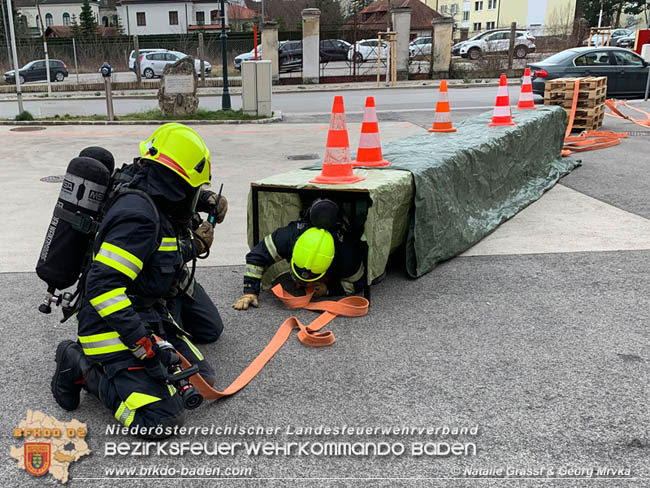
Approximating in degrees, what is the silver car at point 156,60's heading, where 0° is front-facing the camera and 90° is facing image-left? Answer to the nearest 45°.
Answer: approximately 270°

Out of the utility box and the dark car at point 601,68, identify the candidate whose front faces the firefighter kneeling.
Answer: the utility box

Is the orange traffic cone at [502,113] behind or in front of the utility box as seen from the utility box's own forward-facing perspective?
in front

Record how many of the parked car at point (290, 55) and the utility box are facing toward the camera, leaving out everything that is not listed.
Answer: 1

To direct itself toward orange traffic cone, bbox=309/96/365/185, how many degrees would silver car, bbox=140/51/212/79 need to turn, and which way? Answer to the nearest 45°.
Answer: approximately 90° to its right

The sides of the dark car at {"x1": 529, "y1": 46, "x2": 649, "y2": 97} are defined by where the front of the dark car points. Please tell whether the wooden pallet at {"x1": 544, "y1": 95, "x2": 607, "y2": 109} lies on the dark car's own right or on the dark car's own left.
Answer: on the dark car's own right

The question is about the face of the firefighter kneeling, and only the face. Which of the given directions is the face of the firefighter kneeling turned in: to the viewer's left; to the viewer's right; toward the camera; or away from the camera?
to the viewer's right

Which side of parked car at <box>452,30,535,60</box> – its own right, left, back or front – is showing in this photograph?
left

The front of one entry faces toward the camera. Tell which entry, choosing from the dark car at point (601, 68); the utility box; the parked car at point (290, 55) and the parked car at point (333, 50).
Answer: the utility box

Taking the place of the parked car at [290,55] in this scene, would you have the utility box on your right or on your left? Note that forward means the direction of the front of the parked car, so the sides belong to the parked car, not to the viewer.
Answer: on your left

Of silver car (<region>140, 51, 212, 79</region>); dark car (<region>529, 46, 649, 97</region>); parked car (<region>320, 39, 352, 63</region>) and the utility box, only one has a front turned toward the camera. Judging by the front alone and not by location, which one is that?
the utility box

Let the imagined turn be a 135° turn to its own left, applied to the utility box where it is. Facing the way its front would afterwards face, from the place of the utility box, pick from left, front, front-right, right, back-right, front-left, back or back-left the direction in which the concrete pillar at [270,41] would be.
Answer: front-left
